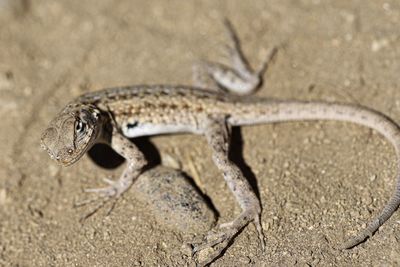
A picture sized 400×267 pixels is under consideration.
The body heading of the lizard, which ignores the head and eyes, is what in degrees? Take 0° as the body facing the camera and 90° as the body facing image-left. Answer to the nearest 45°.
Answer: approximately 90°
